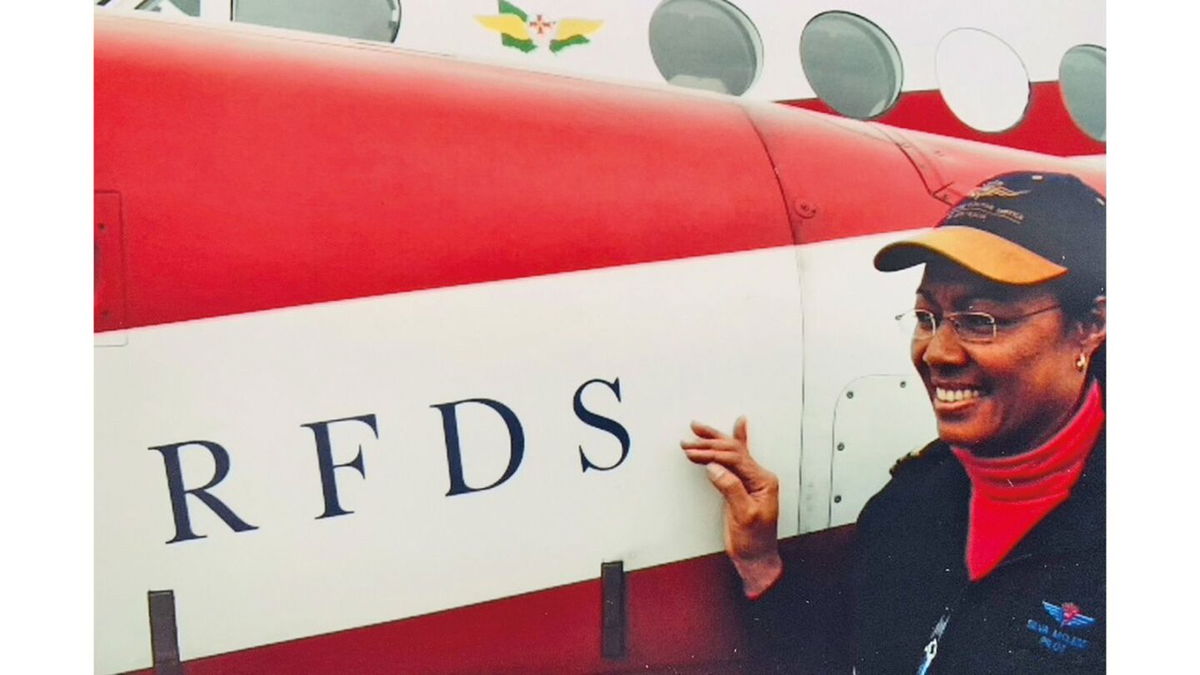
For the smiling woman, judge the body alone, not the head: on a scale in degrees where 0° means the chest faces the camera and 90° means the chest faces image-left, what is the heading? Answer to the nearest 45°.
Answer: approximately 45°
